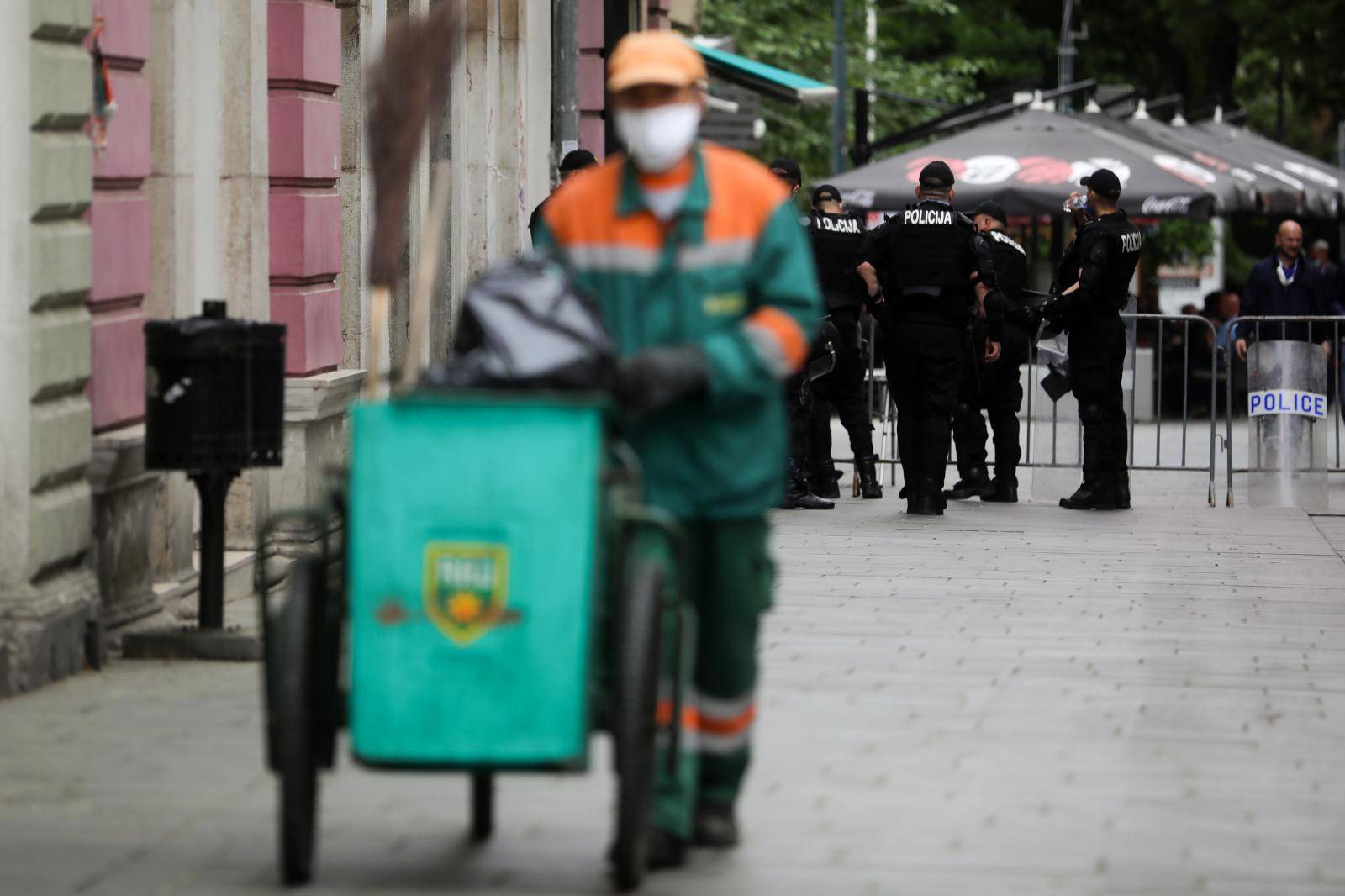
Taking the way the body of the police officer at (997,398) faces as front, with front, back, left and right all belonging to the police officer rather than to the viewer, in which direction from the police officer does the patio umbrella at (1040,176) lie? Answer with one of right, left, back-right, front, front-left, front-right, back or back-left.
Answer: front-right

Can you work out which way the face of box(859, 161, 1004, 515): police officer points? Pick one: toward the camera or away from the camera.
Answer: away from the camera

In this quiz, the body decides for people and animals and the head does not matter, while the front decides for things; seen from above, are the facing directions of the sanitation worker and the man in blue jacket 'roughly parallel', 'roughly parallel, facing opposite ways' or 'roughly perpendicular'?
roughly parallel

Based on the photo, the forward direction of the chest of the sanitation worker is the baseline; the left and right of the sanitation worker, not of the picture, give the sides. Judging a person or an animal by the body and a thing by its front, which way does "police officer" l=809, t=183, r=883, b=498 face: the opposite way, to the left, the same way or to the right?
the opposite way

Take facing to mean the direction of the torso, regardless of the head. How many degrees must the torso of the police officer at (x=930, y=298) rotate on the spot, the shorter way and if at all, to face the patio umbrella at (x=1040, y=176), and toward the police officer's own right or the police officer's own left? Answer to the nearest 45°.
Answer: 0° — they already face it

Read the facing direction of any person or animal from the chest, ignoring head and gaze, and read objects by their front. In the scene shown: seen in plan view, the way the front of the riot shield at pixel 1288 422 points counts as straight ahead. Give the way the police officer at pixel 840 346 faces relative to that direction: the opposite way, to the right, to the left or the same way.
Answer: the opposite way

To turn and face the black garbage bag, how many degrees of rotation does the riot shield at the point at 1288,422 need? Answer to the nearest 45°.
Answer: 0° — it already faces it

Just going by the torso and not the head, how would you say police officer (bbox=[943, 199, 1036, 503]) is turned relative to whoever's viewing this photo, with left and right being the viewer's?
facing away from the viewer and to the left of the viewer

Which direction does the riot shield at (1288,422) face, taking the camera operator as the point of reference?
facing the viewer

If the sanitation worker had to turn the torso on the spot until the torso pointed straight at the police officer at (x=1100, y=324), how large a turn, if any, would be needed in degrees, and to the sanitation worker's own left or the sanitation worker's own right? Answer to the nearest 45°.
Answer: approximately 180°

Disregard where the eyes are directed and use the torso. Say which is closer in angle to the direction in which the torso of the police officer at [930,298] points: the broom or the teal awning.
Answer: the teal awning

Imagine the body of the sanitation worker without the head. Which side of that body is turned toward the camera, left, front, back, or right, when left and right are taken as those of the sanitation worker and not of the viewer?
front

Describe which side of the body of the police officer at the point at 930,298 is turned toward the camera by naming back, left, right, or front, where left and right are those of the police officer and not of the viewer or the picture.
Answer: back

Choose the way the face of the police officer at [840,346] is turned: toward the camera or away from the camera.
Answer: away from the camera

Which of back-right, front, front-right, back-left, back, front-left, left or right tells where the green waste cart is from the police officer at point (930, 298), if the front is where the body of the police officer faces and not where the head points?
back
